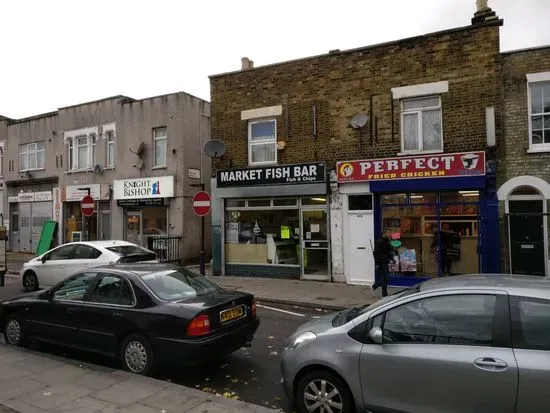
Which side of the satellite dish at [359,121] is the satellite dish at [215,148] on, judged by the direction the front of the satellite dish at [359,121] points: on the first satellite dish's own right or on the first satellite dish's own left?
on the first satellite dish's own right

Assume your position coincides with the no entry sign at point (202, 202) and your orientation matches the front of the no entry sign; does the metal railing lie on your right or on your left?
on your right

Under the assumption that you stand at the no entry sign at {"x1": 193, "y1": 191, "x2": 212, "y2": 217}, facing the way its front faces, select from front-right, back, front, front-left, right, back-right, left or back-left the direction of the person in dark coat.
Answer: left

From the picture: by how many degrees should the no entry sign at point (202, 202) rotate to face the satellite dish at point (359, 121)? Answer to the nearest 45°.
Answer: approximately 135° to its left

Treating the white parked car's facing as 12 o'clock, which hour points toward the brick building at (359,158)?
The brick building is roughly at 5 o'clock from the white parked car.

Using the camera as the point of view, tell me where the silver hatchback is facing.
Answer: facing to the left of the viewer

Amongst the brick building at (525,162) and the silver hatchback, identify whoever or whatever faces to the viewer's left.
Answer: the silver hatchback

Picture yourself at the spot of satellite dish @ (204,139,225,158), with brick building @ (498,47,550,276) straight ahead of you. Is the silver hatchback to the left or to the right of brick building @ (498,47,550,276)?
right

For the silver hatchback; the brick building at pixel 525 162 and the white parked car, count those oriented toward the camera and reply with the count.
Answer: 1

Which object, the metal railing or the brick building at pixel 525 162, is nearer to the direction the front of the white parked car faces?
the metal railing

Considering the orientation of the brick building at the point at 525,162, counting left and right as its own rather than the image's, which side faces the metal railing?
right

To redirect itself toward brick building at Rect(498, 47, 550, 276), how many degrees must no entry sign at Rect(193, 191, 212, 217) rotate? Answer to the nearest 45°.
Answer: approximately 135° to its left

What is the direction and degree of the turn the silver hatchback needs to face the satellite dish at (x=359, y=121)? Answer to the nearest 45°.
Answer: approximately 90° to its right

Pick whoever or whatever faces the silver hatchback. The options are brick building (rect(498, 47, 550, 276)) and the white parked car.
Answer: the brick building
